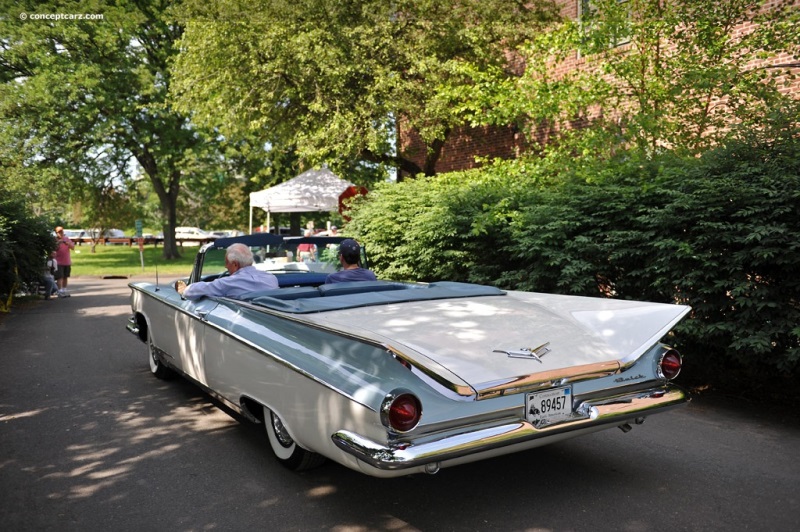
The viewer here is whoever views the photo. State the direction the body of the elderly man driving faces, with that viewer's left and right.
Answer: facing away from the viewer and to the left of the viewer

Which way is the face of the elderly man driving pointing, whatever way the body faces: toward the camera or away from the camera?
away from the camera

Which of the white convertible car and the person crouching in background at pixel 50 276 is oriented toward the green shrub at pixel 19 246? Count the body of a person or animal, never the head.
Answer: the white convertible car

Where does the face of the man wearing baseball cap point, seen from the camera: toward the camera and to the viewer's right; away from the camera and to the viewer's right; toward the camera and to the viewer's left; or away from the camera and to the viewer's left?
away from the camera and to the viewer's left

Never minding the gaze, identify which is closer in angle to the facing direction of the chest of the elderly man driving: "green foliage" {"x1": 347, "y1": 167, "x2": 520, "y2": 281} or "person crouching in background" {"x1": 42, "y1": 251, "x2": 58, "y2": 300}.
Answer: the person crouching in background
